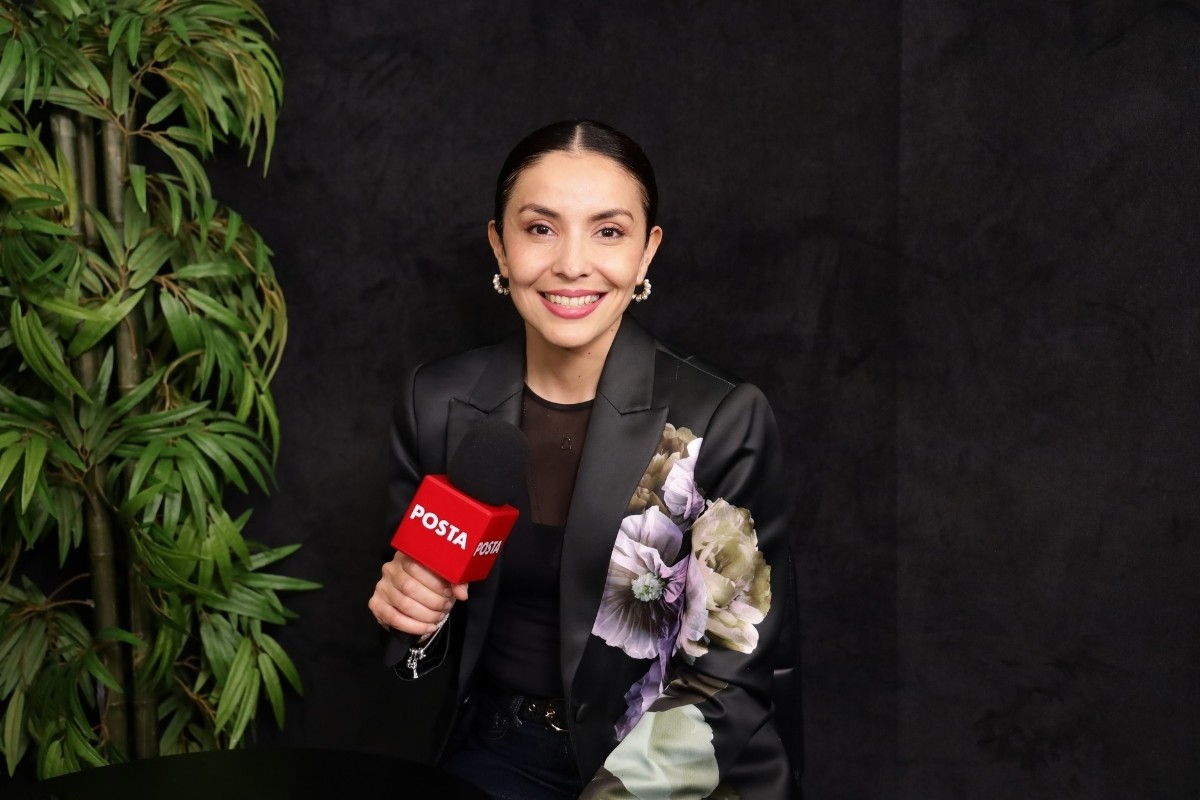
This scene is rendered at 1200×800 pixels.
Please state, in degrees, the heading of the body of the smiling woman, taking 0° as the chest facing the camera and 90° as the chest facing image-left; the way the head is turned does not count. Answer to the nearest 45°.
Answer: approximately 0°

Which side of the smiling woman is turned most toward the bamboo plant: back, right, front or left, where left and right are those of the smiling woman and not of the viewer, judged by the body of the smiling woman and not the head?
right
